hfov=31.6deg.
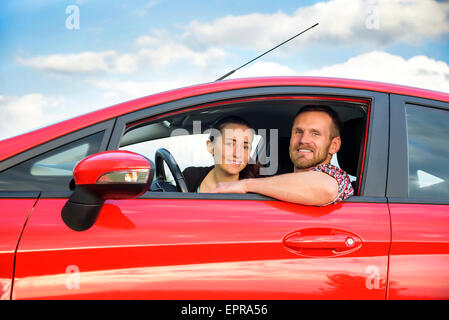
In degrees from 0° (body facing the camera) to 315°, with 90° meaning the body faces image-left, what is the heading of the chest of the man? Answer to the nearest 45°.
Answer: approximately 45°

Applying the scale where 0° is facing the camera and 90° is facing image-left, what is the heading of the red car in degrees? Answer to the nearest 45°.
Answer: approximately 90°
